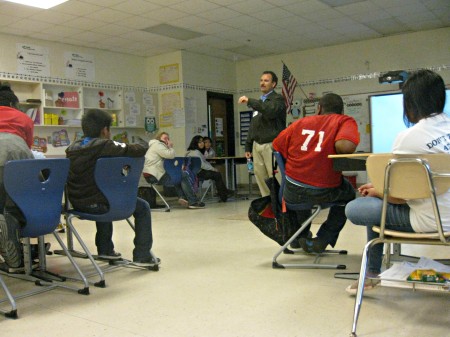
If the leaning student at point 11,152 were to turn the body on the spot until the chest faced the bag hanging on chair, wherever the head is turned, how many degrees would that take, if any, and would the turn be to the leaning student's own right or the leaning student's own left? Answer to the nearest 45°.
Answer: approximately 90° to the leaning student's own right

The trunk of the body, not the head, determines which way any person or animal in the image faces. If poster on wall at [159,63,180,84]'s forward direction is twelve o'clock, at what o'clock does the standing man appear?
The standing man is roughly at 10 o'clock from the poster on wall.

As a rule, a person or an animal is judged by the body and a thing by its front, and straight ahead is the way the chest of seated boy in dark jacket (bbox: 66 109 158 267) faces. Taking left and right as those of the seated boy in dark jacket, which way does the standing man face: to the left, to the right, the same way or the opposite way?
the opposite way

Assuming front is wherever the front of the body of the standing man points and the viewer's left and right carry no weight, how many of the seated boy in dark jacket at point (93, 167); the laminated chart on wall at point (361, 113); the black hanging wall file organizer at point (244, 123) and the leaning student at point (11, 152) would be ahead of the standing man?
2

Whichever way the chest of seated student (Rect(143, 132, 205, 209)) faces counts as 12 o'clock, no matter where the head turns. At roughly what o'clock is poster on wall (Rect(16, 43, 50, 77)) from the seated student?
The poster on wall is roughly at 7 o'clock from the seated student.

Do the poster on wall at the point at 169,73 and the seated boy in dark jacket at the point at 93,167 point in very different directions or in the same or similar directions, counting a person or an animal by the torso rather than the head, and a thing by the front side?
very different directions

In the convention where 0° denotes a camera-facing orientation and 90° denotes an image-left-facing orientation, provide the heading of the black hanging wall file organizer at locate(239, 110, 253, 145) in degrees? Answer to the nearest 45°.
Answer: approximately 45°

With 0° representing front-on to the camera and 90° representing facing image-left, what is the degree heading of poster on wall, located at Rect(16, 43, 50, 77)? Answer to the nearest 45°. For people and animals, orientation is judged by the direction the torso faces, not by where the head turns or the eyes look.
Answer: approximately 315°
